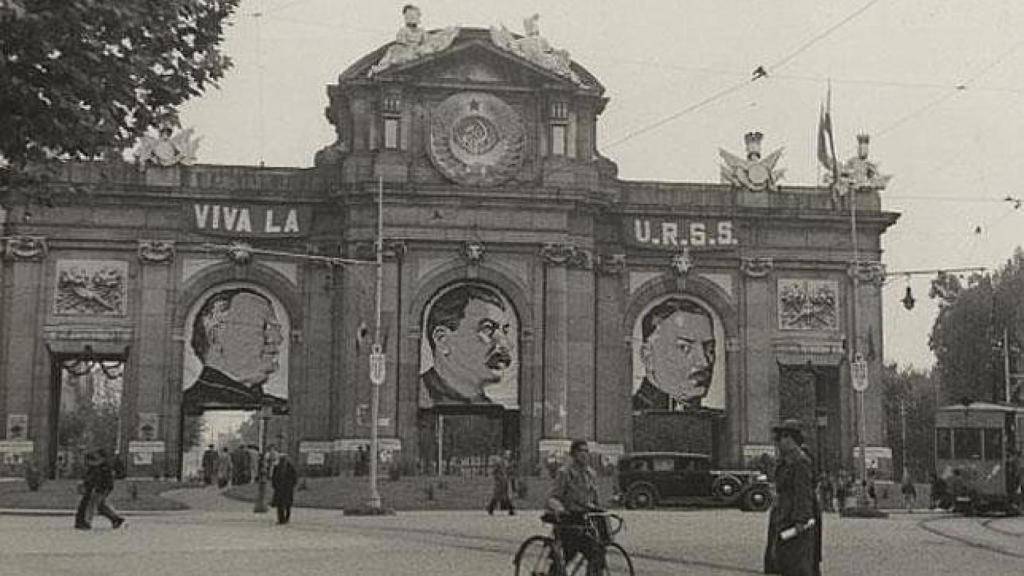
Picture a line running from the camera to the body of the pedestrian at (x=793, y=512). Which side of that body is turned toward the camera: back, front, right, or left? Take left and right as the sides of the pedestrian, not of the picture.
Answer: left

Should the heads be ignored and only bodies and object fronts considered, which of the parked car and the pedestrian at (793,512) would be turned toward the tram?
the parked car

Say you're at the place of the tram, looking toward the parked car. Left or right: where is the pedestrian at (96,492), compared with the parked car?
left

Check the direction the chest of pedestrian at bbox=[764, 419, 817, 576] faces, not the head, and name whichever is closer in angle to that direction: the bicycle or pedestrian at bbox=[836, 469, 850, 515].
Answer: the bicycle

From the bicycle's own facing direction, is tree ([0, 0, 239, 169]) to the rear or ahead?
to the rear

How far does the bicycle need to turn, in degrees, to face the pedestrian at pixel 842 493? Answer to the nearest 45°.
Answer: approximately 90° to its left

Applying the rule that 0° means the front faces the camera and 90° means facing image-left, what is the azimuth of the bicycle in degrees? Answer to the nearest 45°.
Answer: approximately 270°

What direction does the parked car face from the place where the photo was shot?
facing to the right of the viewer
